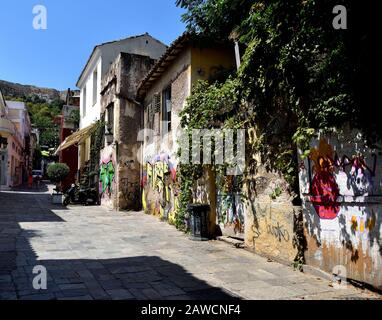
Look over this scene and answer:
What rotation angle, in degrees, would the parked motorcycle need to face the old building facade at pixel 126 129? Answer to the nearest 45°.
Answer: approximately 135° to its left

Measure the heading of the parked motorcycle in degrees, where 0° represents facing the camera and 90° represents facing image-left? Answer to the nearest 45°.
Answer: approximately 90°

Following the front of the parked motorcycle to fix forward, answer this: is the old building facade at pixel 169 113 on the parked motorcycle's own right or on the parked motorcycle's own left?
on the parked motorcycle's own left

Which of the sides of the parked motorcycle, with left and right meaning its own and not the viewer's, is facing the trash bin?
left
